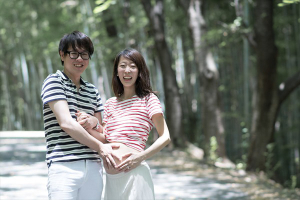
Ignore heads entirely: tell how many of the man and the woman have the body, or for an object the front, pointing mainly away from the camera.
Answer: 0

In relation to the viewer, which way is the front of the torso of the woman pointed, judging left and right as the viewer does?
facing the viewer and to the left of the viewer

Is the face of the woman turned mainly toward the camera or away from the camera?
toward the camera

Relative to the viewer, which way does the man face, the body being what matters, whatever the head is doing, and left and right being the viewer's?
facing the viewer and to the right of the viewer
